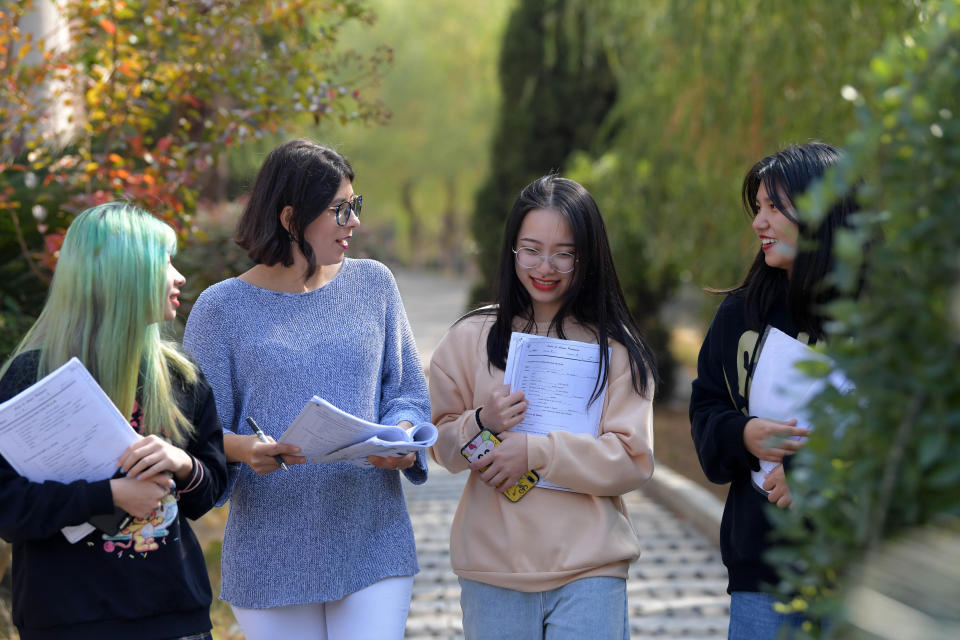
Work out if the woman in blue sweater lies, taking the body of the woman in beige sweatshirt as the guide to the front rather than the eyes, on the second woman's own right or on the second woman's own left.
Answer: on the second woman's own right

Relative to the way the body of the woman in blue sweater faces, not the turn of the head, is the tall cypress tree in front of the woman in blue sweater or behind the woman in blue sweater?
behind

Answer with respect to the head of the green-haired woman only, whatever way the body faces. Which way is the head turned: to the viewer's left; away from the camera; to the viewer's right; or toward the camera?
to the viewer's right

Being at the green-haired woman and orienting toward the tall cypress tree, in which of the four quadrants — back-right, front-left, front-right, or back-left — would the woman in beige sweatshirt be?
front-right

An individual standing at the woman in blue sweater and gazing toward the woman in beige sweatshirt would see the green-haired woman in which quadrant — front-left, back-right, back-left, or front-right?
back-right

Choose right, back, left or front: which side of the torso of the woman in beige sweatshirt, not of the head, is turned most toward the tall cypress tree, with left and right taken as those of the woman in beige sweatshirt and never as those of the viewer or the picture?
back

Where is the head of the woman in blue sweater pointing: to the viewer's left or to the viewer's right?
to the viewer's right

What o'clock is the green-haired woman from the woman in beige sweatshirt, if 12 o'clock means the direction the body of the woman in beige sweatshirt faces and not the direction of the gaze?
The green-haired woman is roughly at 2 o'clock from the woman in beige sweatshirt.

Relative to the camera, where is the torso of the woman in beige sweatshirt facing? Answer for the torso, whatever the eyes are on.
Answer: toward the camera

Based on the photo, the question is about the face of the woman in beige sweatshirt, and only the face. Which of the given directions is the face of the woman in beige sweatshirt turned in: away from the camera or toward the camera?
toward the camera

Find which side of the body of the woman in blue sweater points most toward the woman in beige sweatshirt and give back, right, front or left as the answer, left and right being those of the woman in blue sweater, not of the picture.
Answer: left

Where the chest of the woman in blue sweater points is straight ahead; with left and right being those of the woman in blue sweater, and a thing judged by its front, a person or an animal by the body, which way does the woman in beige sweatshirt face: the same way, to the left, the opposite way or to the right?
the same way

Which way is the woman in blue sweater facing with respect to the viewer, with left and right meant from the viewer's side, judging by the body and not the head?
facing the viewer

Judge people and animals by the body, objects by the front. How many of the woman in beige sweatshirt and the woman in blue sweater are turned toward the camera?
2
